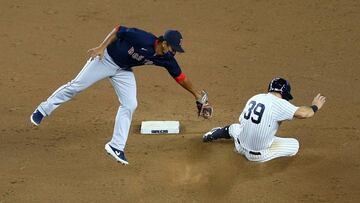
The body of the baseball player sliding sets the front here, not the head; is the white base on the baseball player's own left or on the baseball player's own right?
on the baseball player's own left
